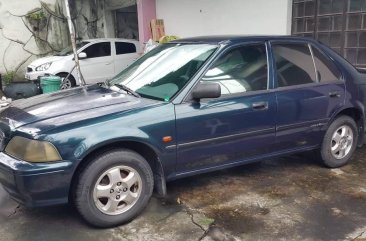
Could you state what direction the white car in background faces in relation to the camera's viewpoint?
facing the viewer and to the left of the viewer

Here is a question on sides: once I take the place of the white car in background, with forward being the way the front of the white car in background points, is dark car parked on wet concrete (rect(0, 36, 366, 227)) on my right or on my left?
on my left

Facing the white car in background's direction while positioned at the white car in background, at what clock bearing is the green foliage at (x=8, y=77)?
The green foliage is roughly at 1 o'clock from the white car in background.

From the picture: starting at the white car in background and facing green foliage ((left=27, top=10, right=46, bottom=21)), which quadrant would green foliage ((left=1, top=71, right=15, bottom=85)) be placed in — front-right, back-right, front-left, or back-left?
front-left

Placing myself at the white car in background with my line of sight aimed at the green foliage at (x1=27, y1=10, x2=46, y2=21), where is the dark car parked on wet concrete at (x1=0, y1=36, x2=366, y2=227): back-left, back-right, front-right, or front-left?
back-left

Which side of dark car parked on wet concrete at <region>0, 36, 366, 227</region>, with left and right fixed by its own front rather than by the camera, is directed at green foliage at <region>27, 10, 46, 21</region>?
right

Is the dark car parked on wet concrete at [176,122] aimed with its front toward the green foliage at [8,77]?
no

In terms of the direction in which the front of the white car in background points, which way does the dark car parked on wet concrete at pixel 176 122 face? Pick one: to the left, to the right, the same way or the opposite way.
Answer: the same way

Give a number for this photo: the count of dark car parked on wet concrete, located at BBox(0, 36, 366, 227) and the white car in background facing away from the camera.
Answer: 0

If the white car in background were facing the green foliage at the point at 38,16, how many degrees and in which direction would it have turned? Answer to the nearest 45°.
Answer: approximately 90° to its right

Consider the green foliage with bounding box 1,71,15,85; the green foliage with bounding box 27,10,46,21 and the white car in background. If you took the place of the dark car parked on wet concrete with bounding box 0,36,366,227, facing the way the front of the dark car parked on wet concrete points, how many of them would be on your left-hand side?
0
